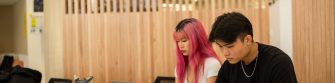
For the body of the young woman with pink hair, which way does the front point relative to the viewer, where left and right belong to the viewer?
facing the viewer and to the left of the viewer

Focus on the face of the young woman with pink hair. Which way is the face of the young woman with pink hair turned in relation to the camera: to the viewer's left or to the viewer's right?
to the viewer's left

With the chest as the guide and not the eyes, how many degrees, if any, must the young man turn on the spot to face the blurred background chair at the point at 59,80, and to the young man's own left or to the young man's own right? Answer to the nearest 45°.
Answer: approximately 90° to the young man's own right

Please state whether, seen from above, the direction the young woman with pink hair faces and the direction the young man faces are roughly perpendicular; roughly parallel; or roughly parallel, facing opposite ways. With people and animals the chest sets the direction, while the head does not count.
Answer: roughly parallel

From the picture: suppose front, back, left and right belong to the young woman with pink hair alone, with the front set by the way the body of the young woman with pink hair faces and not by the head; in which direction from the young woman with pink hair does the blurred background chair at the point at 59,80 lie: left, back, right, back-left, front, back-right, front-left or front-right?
right

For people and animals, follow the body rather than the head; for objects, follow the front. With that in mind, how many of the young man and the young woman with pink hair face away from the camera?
0

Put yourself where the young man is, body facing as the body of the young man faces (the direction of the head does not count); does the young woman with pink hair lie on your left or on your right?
on your right

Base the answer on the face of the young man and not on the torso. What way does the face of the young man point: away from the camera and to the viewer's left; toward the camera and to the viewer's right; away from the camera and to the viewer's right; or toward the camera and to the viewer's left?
toward the camera and to the viewer's left
